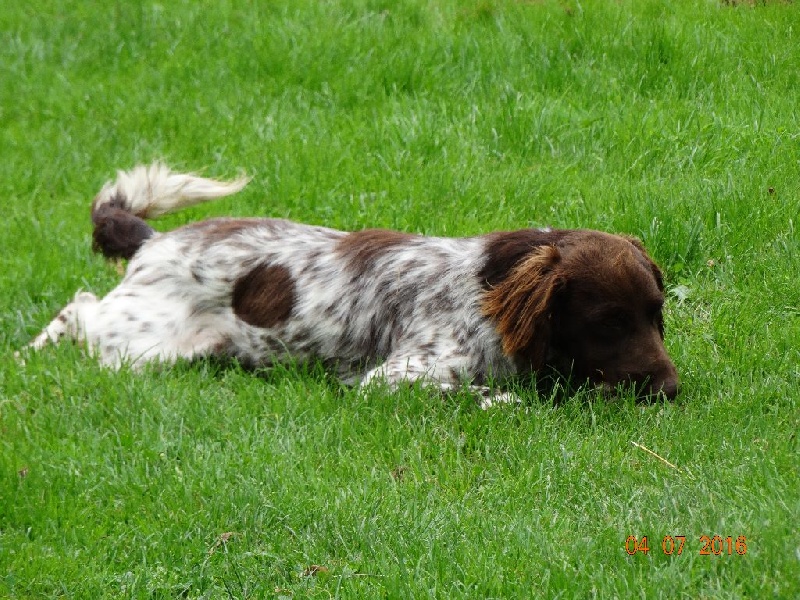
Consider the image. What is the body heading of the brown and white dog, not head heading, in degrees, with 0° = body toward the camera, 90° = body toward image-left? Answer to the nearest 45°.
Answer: approximately 270°
